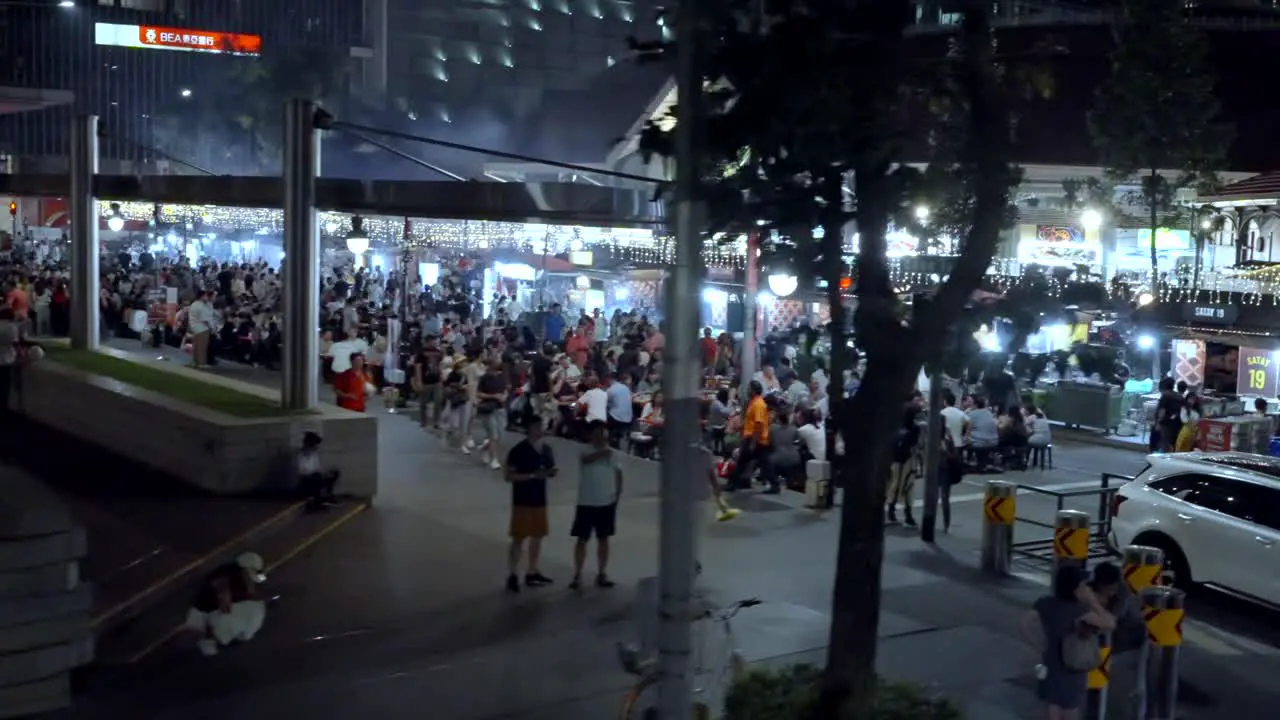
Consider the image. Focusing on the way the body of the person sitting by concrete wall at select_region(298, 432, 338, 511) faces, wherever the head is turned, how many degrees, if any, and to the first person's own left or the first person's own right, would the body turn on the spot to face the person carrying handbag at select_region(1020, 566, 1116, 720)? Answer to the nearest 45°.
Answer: approximately 45° to the first person's own right

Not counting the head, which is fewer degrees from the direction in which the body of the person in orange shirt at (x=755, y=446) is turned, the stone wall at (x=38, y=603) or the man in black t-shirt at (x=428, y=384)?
the man in black t-shirt

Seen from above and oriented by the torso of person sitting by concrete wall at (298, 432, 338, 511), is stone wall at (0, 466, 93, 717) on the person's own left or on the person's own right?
on the person's own right

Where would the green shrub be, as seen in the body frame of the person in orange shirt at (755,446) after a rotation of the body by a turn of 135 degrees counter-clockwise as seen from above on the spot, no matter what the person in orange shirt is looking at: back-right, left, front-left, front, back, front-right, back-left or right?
front-right

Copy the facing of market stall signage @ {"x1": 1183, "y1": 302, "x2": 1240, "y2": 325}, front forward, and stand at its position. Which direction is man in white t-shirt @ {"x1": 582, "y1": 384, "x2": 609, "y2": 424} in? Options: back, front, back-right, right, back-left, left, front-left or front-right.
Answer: front-right

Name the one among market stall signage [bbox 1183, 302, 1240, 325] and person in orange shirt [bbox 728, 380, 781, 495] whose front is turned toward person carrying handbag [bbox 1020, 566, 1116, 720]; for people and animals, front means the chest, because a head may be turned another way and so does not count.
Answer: the market stall signage

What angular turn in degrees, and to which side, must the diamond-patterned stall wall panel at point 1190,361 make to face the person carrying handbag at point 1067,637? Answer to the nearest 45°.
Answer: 0° — it already faces them

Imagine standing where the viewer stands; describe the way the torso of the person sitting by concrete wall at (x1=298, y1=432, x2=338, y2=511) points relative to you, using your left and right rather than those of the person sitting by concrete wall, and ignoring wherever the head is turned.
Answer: facing to the right of the viewer

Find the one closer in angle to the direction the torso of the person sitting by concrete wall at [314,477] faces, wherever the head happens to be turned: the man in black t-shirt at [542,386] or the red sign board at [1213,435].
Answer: the red sign board

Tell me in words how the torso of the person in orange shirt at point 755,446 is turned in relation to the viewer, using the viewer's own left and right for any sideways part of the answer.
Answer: facing to the left of the viewer

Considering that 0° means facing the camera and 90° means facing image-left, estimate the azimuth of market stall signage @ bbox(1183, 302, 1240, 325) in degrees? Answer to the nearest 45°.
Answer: approximately 0°

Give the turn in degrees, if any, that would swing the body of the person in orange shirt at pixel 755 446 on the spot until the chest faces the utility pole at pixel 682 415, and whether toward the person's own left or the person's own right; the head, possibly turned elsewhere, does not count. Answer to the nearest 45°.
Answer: approximately 90° to the person's own left

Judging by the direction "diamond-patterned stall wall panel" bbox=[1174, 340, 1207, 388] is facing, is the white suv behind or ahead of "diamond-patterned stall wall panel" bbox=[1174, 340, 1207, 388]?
ahead

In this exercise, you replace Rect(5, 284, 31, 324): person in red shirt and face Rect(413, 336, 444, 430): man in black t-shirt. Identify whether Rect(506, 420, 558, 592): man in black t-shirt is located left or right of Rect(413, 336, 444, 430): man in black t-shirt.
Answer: right
